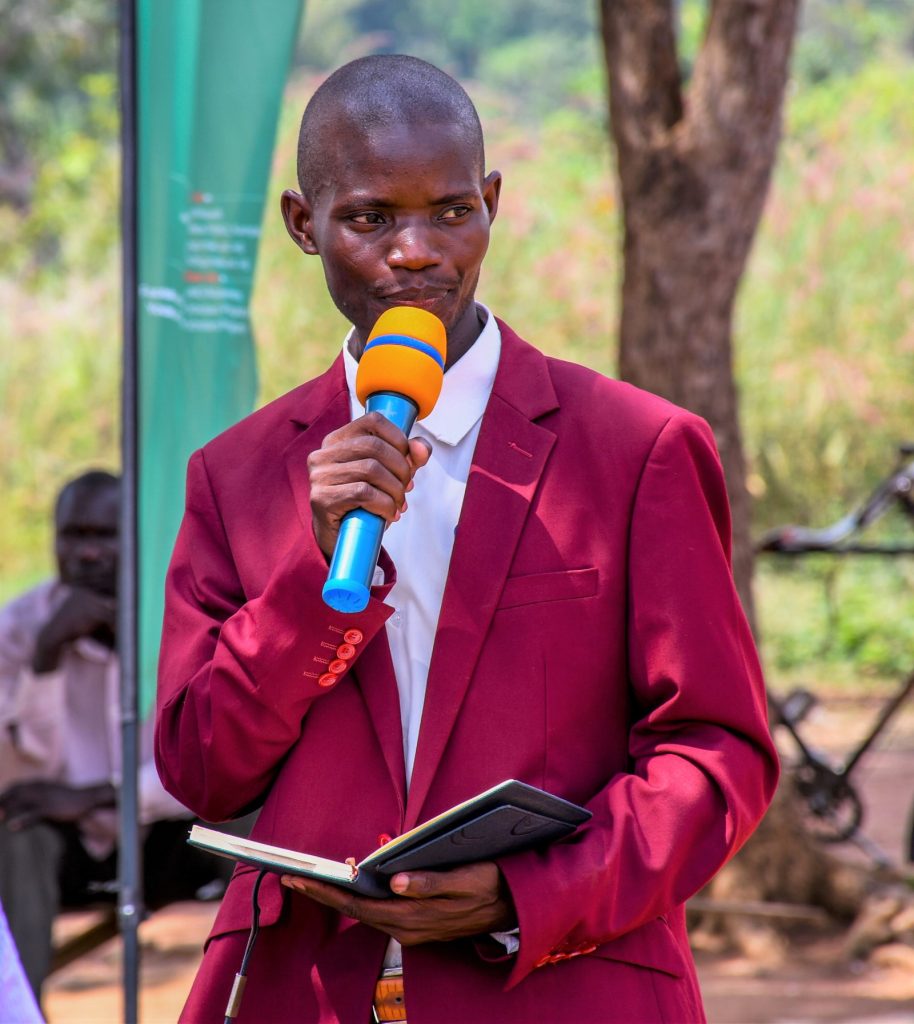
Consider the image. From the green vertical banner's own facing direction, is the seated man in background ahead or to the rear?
to the rear

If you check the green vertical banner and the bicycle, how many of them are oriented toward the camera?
1

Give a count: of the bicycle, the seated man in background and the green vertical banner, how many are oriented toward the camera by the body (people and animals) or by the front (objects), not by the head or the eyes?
2

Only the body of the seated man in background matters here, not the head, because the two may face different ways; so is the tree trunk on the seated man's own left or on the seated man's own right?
on the seated man's own left

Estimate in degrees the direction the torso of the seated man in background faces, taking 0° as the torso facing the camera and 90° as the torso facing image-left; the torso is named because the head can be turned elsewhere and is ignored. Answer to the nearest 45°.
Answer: approximately 0°

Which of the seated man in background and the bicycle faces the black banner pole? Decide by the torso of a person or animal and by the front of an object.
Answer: the seated man in background
